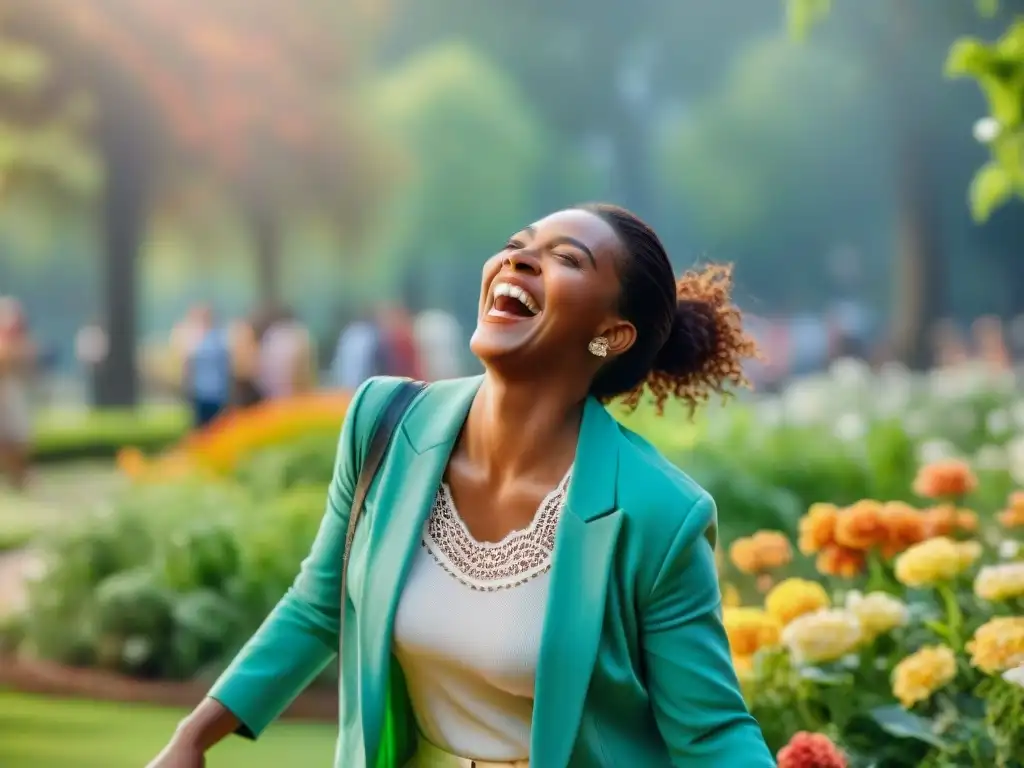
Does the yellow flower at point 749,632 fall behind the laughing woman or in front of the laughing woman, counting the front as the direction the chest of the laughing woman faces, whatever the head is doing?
behind
